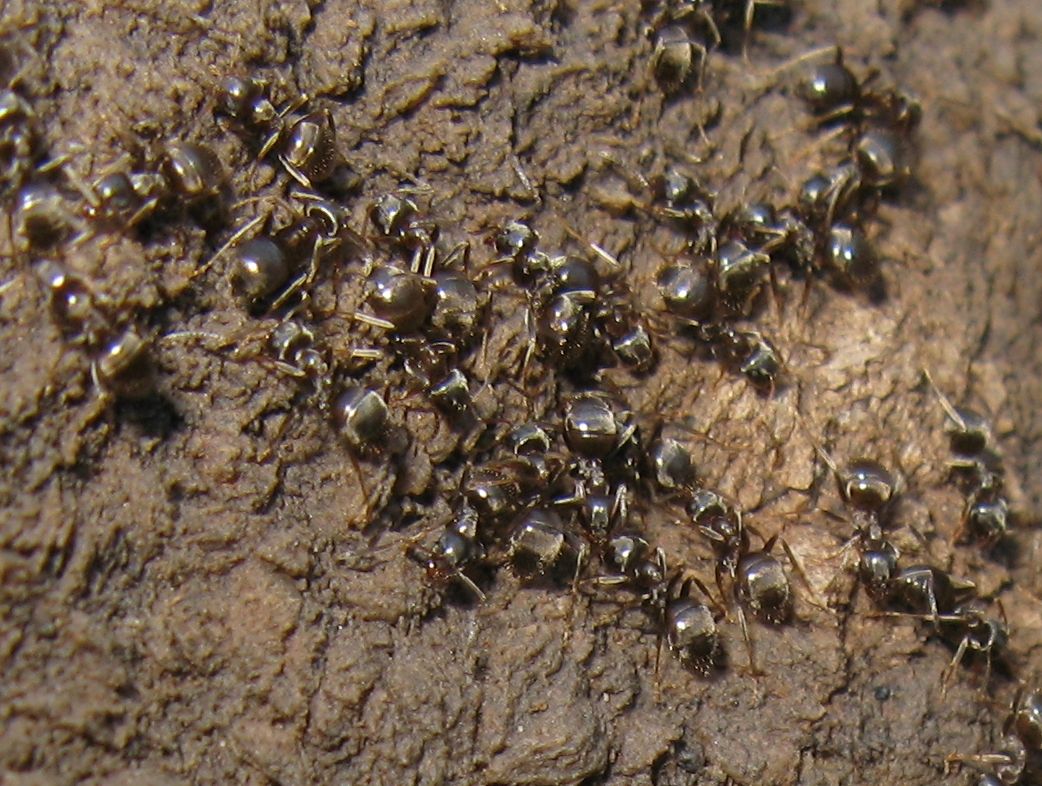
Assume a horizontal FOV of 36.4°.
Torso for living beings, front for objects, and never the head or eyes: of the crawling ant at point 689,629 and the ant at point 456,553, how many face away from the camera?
1

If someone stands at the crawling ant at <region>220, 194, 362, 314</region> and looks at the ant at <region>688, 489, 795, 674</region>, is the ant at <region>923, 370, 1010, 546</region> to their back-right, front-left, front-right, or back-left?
front-left

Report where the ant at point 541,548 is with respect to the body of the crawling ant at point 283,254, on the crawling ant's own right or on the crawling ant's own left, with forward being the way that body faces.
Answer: on the crawling ant's own right

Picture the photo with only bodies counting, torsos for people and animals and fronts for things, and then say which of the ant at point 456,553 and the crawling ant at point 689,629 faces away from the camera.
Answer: the crawling ant

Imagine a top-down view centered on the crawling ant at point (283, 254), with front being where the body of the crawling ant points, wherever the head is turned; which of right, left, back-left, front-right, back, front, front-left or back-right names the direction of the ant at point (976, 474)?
front-right

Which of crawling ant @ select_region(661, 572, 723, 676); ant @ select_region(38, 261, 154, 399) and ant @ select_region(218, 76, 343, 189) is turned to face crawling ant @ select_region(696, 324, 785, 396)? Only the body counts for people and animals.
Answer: crawling ant @ select_region(661, 572, 723, 676)

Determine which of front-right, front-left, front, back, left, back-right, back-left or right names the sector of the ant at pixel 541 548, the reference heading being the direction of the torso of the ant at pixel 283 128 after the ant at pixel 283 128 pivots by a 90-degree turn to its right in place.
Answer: right

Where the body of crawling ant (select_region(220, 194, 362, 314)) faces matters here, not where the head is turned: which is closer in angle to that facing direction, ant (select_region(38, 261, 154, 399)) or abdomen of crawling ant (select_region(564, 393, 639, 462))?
the abdomen of crawling ant

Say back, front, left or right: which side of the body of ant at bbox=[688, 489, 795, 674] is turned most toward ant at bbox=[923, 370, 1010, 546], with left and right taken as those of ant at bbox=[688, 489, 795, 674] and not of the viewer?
right

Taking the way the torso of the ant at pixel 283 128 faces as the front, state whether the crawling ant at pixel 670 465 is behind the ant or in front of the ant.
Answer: behind

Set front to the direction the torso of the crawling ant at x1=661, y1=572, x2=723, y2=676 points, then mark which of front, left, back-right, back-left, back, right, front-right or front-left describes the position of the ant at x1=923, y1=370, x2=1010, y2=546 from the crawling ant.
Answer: front-right

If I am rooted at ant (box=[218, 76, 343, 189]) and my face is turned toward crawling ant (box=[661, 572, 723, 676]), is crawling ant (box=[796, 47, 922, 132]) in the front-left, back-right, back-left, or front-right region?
front-left

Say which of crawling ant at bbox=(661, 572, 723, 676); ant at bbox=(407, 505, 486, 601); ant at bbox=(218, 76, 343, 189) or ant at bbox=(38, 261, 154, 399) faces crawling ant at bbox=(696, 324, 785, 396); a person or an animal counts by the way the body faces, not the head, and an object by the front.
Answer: crawling ant at bbox=(661, 572, 723, 676)

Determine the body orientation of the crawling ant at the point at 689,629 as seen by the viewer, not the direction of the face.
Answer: away from the camera

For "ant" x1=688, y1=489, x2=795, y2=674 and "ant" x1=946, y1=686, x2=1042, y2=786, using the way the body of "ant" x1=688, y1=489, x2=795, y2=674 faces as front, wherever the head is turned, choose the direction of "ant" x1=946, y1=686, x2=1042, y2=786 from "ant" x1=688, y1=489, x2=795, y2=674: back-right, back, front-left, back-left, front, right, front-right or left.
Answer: back-right

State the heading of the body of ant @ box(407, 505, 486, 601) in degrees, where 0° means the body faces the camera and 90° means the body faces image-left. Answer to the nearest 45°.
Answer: approximately 45°
